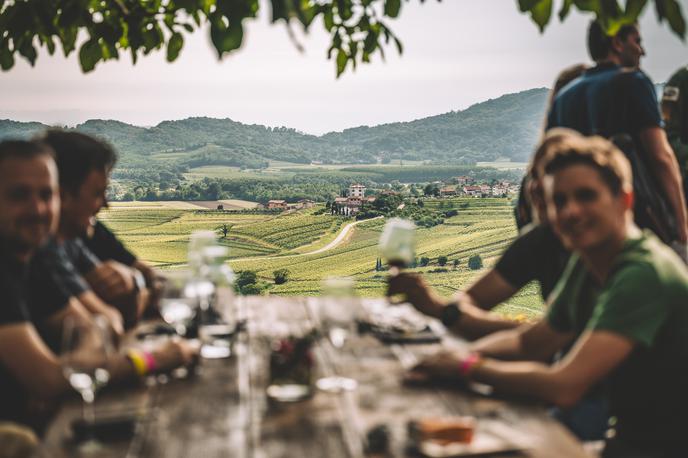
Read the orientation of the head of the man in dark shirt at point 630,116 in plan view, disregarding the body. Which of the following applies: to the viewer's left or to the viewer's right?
to the viewer's right

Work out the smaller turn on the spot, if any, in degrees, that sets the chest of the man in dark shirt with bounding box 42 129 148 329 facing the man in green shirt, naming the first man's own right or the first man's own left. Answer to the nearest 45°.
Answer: approximately 45° to the first man's own right

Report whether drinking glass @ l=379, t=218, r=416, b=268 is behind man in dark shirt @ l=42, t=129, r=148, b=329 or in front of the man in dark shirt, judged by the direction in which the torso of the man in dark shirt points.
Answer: in front

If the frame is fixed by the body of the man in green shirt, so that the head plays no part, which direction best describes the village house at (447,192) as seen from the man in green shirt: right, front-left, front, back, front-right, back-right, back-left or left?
back-right

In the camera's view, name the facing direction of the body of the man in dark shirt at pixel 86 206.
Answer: to the viewer's right

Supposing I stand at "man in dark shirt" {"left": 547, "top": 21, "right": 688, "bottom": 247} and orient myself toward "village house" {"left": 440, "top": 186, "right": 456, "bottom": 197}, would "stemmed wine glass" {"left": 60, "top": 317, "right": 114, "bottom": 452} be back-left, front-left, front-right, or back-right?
back-left

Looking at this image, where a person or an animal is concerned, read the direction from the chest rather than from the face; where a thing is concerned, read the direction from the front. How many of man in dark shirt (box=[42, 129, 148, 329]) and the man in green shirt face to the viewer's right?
1

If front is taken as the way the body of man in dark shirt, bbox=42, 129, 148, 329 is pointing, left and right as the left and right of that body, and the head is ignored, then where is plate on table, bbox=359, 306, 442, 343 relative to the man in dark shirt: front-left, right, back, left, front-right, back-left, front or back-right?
front-right

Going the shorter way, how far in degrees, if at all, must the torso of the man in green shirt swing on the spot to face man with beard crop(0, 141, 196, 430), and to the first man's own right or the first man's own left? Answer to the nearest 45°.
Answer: approximately 45° to the first man's own right

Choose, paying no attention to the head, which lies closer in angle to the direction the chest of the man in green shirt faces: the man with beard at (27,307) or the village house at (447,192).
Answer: the man with beard

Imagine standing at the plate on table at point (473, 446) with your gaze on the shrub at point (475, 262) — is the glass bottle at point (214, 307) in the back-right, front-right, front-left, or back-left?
front-left

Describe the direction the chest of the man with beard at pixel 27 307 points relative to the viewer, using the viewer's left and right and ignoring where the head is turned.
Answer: facing the viewer and to the right of the viewer
